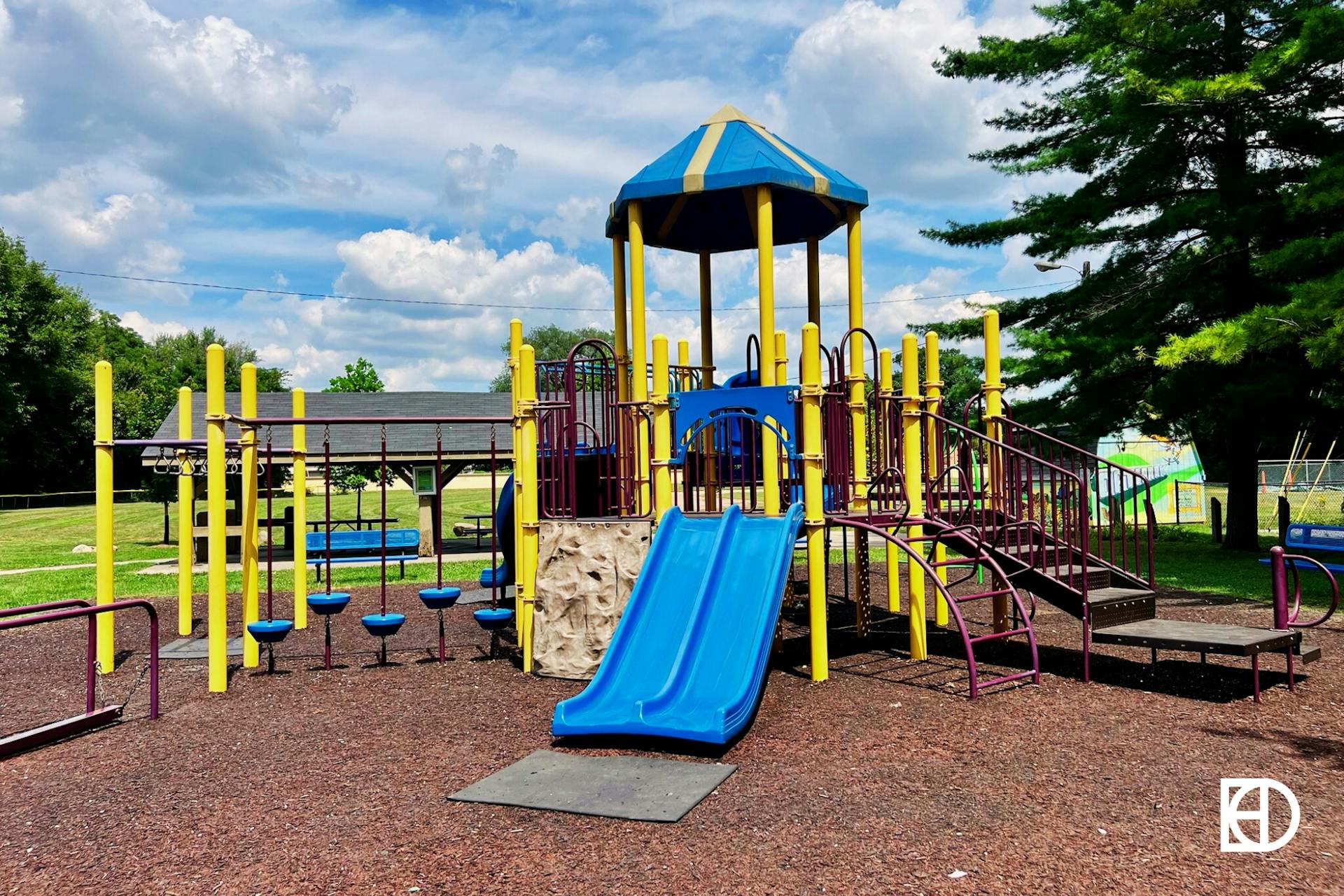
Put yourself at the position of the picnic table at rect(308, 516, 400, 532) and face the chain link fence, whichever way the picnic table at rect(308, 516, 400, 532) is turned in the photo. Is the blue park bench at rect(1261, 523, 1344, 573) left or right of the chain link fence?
right

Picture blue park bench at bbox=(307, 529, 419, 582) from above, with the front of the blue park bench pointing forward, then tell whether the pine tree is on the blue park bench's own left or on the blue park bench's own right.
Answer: on the blue park bench's own left

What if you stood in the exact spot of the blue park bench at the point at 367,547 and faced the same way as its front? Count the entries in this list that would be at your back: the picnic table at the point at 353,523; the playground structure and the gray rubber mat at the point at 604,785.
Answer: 1

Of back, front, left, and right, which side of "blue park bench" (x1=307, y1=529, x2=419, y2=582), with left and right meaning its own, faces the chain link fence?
left

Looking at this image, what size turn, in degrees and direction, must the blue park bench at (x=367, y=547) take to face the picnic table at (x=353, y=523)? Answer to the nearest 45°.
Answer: approximately 180°

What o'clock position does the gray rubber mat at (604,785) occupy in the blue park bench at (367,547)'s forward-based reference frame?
The gray rubber mat is roughly at 12 o'clock from the blue park bench.

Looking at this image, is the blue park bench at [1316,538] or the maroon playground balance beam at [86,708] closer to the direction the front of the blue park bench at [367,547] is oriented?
the maroon playground balance beam

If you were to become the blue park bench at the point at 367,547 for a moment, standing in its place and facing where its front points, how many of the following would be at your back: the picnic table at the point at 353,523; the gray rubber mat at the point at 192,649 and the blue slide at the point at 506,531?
1

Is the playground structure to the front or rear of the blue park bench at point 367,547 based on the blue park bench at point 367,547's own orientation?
to the front

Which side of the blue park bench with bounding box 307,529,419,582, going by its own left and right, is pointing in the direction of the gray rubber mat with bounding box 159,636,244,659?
front

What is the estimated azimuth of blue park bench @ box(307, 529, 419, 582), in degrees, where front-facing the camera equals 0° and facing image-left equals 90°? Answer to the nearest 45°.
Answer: approximately 0°

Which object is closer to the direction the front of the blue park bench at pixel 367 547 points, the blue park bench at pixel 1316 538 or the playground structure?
the playground structure
